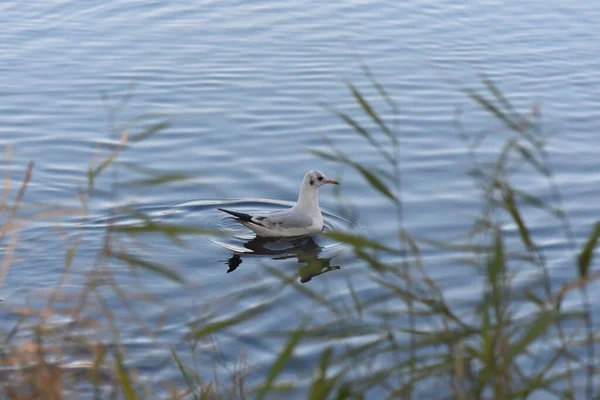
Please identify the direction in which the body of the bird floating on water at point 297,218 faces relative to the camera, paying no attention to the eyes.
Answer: to the viewer's right
